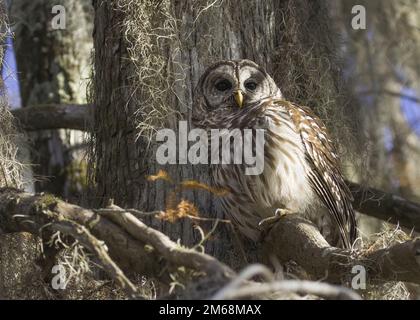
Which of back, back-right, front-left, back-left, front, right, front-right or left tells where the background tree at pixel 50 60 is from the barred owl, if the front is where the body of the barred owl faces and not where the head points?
right

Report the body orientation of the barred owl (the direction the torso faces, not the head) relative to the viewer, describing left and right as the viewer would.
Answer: facing the viewer and to the left of the viewer
